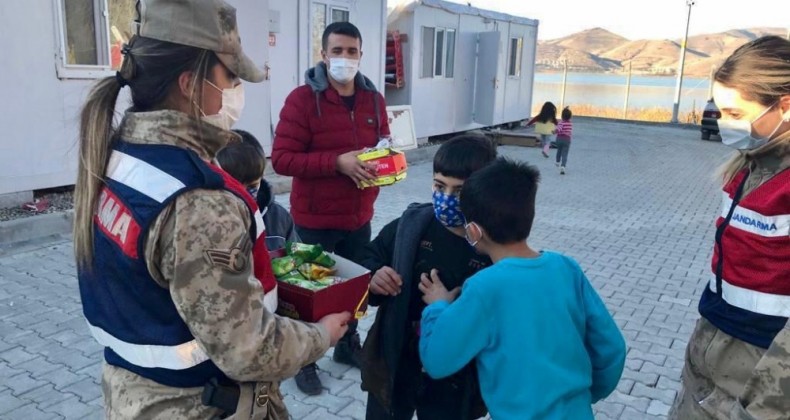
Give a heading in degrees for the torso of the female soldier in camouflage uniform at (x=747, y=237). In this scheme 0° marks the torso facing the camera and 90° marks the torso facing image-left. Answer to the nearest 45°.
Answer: approximately 45°

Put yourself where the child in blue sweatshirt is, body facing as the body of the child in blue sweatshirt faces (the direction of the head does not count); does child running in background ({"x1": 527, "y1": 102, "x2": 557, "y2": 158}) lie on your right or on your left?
on your right

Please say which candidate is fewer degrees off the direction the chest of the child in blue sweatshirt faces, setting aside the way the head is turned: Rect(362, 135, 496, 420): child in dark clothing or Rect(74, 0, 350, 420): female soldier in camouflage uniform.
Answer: the child in dark clothing

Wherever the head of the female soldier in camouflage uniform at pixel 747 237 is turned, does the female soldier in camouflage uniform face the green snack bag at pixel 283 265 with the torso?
yes

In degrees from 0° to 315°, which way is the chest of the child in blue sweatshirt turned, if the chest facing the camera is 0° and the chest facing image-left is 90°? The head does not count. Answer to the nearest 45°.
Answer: approximately 135°

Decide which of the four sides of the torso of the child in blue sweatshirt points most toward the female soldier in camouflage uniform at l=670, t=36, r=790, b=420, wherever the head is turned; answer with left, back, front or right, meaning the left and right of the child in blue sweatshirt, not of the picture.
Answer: right

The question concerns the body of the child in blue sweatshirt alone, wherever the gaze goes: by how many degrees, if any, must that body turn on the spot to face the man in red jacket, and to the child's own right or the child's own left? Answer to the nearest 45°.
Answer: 0° — they already face them

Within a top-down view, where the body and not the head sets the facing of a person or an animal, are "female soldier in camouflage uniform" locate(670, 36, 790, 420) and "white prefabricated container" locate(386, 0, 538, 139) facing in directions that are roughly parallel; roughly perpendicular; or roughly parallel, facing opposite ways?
roughly perpendicular

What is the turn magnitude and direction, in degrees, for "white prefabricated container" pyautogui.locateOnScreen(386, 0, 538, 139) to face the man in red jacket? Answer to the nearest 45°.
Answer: approximately 45° to its right

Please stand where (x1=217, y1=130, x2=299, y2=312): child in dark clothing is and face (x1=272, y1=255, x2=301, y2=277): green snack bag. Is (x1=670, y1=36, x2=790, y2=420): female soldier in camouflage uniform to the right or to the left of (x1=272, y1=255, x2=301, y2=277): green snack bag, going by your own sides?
left

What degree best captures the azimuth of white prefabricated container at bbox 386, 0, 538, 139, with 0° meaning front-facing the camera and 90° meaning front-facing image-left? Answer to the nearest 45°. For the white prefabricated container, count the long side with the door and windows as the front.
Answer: approximately 315°
